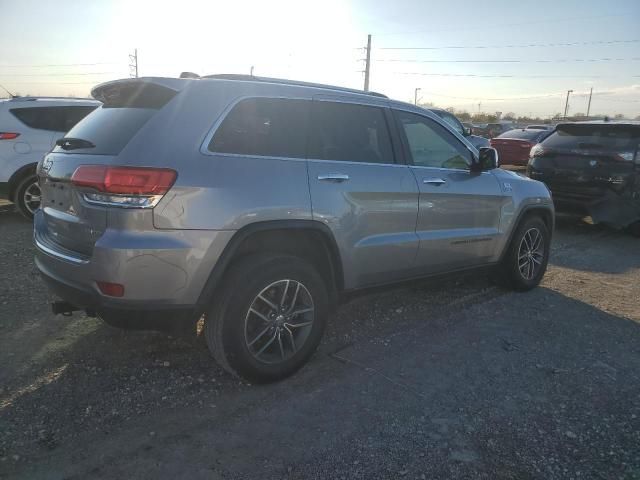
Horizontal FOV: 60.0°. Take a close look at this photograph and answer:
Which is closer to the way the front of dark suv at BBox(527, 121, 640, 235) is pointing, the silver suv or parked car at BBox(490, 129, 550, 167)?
the parked car

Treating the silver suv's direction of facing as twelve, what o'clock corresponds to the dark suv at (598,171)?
The dark suv is roughly at 12 o'clock from the silver suv.

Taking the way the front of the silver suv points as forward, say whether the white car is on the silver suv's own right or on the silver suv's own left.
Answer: on the silver suv's own left

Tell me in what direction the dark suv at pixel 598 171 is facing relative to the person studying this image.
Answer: facing away from the viewer and to the right of the viewer

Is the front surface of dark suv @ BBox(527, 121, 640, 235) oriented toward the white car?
no

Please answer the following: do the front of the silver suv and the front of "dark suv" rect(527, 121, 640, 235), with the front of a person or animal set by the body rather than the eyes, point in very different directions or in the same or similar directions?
same or similar directions

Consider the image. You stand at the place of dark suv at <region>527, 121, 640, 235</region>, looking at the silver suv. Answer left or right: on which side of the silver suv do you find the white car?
right

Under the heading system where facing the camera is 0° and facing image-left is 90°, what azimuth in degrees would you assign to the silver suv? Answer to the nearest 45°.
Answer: approximately 225°

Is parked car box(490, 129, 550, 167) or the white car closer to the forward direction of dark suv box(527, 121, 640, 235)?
the parked car

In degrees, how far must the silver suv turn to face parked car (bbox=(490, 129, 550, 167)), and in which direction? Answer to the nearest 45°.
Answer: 0° — it already faces it

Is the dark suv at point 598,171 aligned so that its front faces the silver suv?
no

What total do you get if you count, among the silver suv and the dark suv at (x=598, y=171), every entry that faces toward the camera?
0

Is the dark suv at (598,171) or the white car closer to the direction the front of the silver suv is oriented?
the dark suv
